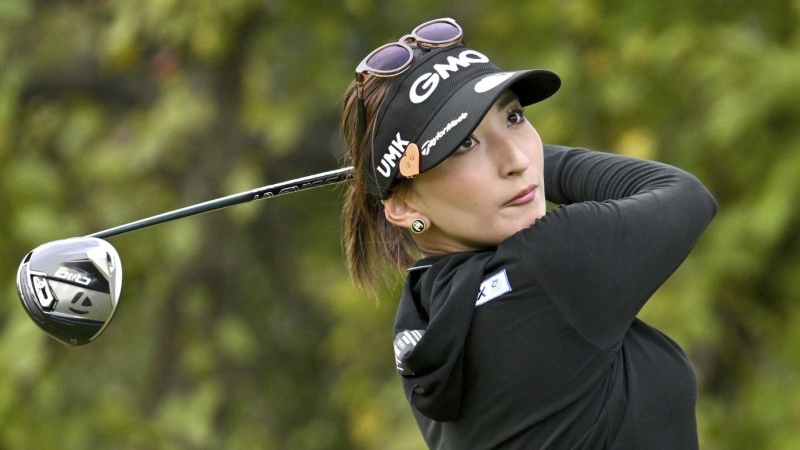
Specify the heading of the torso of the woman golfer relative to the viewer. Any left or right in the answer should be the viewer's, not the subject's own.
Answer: facing to the right of the viewer

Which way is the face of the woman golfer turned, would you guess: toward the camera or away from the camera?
toward the camera
